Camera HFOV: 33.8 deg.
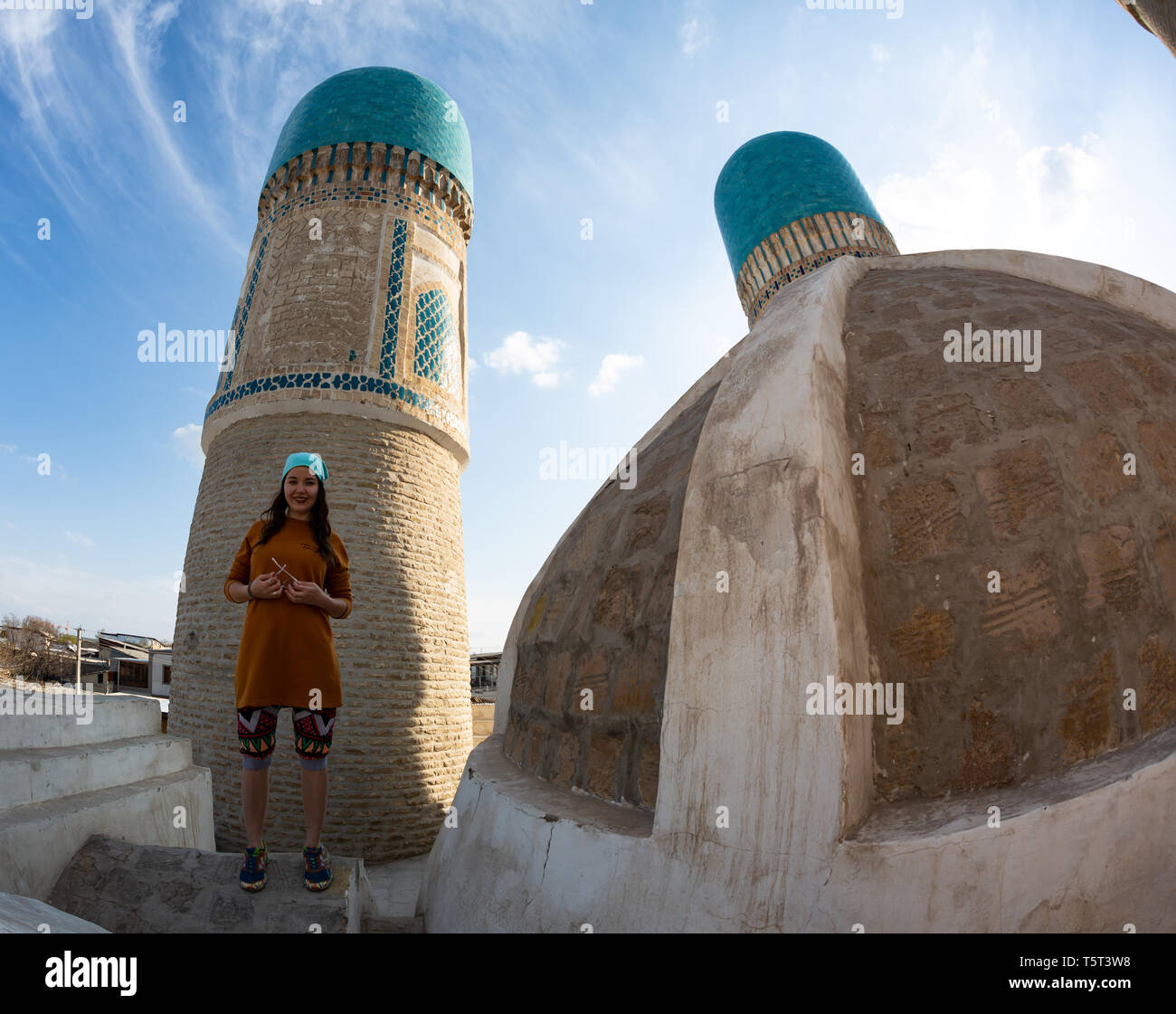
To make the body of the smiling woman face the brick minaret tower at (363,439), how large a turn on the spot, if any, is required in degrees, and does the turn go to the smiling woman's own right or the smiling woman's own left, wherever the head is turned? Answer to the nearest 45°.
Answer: approximately 180°

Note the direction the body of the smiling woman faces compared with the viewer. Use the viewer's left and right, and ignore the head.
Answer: facing the viewer

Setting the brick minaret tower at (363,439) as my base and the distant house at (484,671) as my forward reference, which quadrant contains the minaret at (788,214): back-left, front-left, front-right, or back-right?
front-right

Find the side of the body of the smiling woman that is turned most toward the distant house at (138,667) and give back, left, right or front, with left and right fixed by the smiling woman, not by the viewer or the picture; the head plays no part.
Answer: back

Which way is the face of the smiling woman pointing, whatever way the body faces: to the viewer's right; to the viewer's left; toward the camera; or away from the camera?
toward the camera
